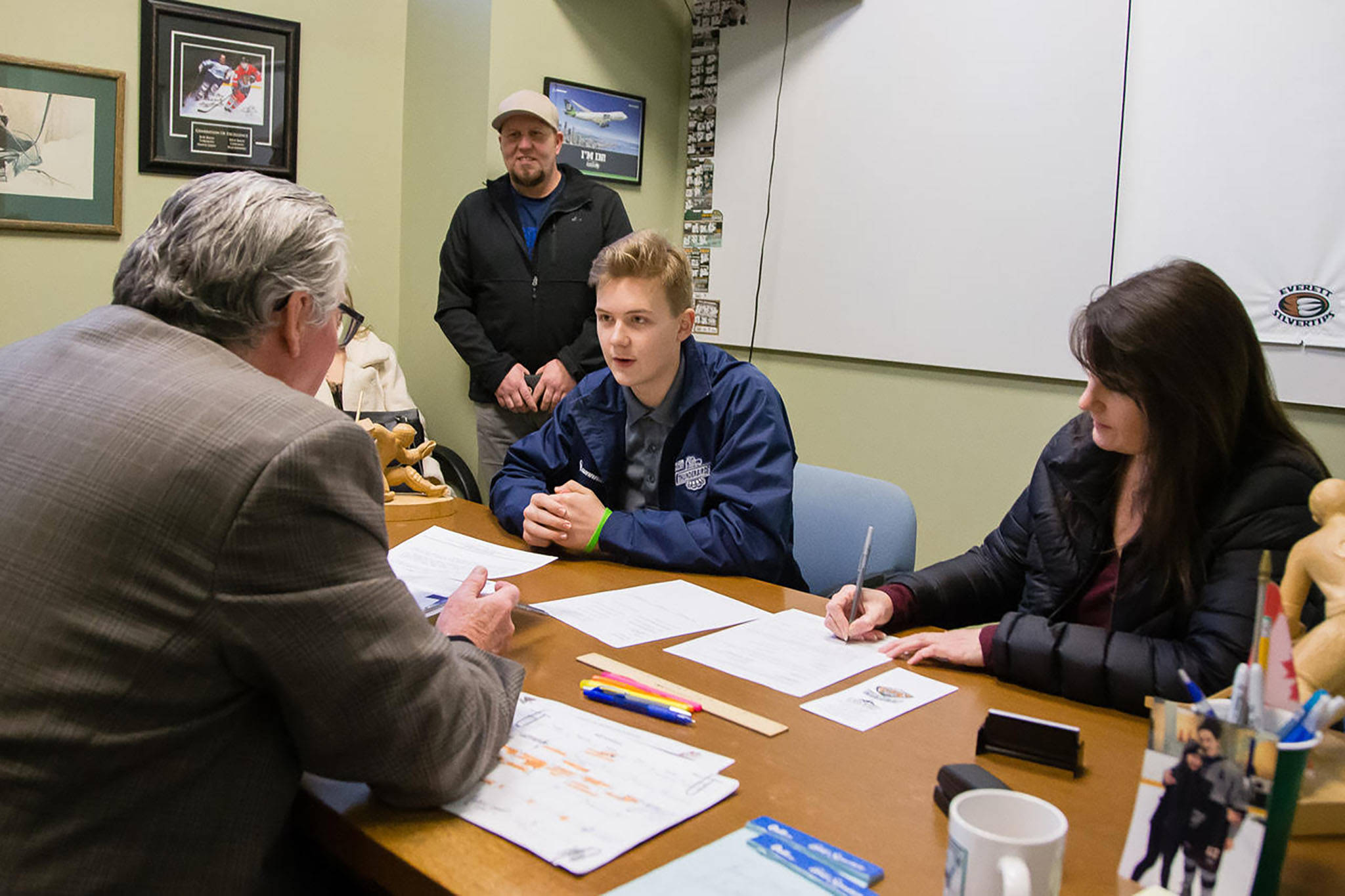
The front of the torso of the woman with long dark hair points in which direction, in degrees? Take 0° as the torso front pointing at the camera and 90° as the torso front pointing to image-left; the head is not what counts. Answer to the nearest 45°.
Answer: approximately 45°

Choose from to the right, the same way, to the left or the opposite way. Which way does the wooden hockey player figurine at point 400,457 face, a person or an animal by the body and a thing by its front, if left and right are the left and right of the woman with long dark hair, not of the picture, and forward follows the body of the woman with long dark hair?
the opposite way

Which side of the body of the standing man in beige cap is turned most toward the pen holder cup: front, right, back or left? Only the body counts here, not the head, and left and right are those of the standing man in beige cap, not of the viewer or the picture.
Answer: front

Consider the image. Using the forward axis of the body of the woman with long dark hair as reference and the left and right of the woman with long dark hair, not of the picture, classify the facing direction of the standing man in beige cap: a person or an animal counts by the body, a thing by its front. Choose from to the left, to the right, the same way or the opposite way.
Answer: to the left

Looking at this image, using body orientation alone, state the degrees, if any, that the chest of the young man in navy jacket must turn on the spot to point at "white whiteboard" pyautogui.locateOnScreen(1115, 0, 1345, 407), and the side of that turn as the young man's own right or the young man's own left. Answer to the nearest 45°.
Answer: approximately 180°

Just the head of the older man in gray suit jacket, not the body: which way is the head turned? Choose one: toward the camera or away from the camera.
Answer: away from the camera

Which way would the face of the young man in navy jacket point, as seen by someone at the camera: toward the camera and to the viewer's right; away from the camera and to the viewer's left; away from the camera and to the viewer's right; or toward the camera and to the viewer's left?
toward the camera and to the viewer's left

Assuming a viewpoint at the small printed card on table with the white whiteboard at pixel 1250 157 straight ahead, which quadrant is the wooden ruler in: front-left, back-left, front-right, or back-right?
back-left

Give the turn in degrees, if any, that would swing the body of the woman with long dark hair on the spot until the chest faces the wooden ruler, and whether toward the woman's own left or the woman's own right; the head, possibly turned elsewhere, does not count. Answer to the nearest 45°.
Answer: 0° — they already face it

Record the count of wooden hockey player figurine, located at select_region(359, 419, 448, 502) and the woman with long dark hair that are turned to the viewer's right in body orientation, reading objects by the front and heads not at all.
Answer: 1

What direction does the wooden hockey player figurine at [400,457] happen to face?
to the viewer's right

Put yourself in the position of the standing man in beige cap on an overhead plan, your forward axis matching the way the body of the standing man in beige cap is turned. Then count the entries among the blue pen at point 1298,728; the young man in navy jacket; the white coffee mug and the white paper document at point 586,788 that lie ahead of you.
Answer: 4
